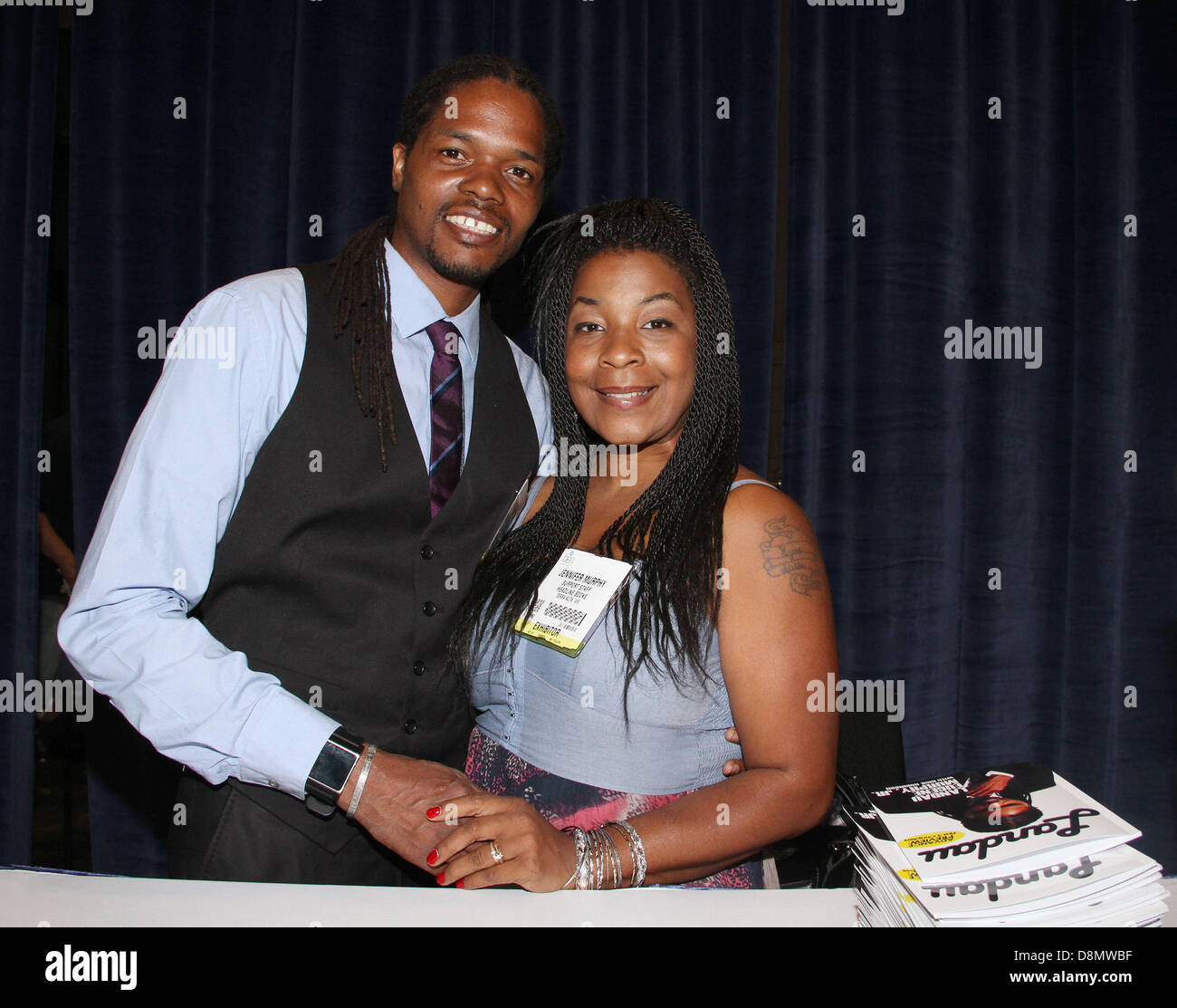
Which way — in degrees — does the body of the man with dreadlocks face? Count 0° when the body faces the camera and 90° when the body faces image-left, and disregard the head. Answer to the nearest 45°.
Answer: approximately 315°

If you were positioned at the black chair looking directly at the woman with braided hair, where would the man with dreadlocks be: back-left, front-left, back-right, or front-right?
front-right

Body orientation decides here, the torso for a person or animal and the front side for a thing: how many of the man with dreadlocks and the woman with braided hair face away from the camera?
0

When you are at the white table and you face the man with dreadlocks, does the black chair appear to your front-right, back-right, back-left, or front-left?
front-right
